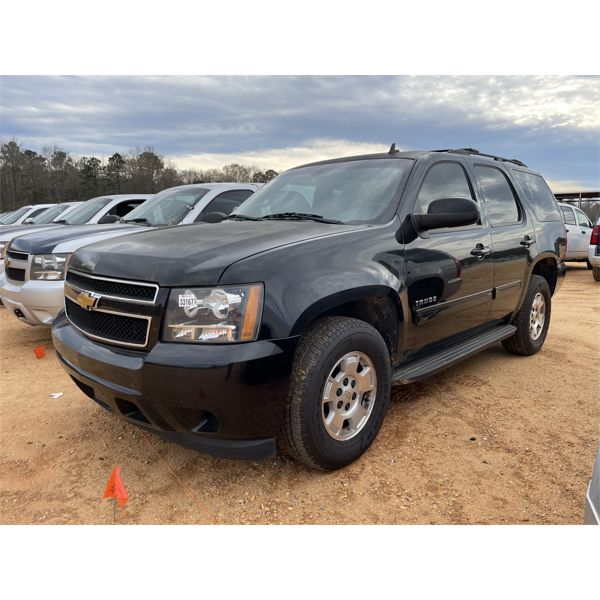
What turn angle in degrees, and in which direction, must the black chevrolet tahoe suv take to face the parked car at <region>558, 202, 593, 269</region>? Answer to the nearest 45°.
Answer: approximately 180°

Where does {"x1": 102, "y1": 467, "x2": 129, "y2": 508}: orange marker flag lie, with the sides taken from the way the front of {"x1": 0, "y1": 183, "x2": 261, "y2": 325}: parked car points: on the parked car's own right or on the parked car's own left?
on the parked car's own left

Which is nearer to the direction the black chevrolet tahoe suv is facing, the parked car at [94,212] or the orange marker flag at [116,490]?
the orange marker flag

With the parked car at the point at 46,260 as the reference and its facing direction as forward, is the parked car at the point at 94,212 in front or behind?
behind

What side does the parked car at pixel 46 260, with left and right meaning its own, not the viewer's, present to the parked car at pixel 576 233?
back

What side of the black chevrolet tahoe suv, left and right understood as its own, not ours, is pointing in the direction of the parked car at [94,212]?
right

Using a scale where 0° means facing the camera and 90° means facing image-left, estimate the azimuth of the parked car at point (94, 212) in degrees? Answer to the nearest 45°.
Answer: approximately 45°
